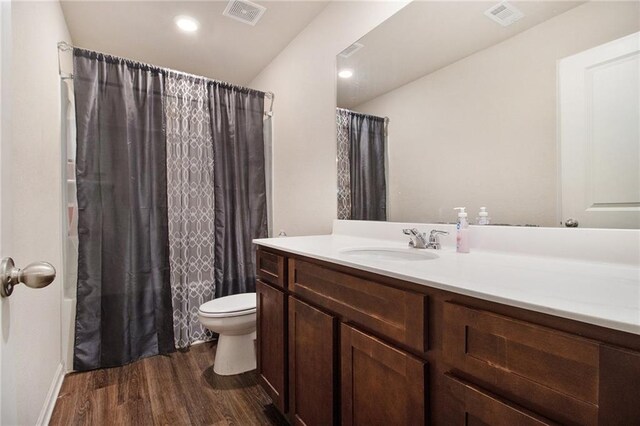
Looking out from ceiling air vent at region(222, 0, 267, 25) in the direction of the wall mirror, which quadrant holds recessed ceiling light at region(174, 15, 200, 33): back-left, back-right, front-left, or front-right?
back-right

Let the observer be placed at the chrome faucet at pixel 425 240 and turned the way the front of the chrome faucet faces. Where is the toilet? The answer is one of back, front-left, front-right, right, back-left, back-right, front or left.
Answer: front-right

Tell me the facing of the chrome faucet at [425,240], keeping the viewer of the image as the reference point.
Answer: facing the viewer and to the left of the viewer

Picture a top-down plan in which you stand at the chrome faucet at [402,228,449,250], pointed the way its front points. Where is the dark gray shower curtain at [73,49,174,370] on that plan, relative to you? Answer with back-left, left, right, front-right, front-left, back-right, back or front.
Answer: front-right

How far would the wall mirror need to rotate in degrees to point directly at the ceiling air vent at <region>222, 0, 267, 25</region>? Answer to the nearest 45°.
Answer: approximately 45° to its right
